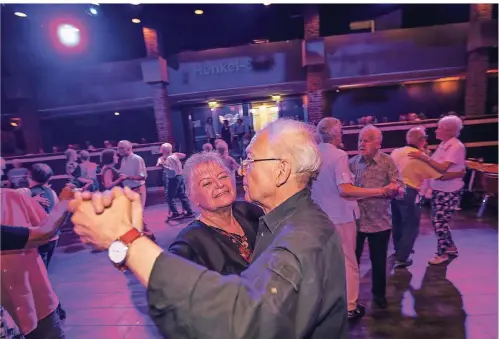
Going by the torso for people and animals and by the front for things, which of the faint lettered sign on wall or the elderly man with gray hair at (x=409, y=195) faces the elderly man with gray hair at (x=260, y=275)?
the faint lettered sign on wall

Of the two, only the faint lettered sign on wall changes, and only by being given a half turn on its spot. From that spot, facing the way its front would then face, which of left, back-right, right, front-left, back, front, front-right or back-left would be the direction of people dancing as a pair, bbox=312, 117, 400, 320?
back

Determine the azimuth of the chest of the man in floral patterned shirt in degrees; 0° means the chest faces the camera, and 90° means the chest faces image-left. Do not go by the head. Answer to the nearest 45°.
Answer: approximately 45°

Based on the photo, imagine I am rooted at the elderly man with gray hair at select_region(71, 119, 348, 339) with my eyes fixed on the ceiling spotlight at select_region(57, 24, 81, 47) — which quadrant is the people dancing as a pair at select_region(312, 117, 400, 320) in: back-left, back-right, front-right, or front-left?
front-right

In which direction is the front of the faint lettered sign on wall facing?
toward the camera

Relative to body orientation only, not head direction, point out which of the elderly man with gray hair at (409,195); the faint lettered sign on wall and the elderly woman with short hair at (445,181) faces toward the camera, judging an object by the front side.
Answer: the faint lettered sign on wall

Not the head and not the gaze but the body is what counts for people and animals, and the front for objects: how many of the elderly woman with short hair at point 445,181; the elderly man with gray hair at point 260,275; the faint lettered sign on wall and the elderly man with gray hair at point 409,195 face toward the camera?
1

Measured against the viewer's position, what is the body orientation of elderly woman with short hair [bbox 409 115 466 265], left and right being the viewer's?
facing to the left of the viewer

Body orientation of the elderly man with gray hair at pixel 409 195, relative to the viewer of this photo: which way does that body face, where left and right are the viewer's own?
facing away from the viewer and to the right of the viewer

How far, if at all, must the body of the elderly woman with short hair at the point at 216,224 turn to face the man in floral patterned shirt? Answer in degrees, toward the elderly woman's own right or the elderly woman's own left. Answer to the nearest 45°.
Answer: approximately 90° to the elderly woman's own left

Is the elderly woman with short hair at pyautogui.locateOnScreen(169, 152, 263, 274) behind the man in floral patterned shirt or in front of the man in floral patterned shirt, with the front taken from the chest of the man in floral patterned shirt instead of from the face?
in front

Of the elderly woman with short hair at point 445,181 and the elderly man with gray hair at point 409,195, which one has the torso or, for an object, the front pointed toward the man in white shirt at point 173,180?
the elderly woman with short hair

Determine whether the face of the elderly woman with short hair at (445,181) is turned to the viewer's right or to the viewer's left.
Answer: to the viewer's left

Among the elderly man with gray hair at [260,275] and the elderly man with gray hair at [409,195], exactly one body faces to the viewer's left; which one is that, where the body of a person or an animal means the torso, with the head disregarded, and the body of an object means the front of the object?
the elderly man with gray hair at [260,275]

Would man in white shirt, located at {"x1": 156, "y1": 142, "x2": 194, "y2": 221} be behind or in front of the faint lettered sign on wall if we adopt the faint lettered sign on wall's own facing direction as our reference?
in front

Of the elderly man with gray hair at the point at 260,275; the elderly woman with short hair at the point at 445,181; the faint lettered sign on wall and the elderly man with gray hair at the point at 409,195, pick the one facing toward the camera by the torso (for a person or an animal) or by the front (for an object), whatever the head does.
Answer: the faint lettered sign on wall

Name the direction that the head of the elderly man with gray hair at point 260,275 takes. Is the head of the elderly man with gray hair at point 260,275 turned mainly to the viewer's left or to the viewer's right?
to the viewer's left

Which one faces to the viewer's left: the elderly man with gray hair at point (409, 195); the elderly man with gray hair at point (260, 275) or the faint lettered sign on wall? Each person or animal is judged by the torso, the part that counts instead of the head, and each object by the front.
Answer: the elderly man with gray hair at point (260, 275)

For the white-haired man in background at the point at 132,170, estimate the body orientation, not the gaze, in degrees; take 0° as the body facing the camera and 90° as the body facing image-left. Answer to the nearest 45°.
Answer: approximately 45°
